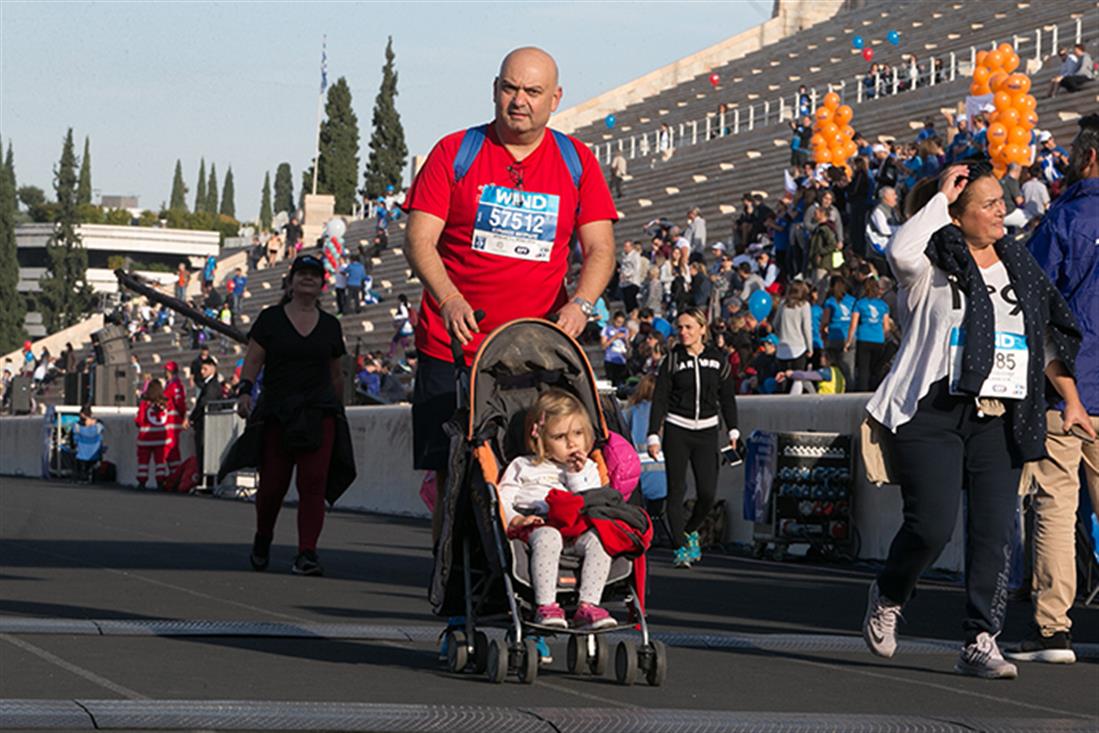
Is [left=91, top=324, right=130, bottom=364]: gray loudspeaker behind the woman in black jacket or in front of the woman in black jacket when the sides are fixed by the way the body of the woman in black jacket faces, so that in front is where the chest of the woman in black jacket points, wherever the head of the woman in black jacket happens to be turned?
behind

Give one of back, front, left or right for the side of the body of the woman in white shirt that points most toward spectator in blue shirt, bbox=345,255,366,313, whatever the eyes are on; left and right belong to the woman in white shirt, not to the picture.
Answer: back

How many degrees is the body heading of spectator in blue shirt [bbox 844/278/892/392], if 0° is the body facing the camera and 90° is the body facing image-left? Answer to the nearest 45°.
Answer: approximately 180°

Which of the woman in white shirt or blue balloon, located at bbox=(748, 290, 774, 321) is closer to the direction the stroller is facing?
the woman in white shirt

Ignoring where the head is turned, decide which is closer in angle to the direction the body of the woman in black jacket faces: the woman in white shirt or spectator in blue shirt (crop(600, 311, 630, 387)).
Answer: the woman in white shirt

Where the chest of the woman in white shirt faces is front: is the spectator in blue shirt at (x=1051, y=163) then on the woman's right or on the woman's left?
on the woman's left

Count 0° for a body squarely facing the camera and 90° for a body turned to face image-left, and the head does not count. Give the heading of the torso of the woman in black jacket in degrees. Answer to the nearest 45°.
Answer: approximately 0°

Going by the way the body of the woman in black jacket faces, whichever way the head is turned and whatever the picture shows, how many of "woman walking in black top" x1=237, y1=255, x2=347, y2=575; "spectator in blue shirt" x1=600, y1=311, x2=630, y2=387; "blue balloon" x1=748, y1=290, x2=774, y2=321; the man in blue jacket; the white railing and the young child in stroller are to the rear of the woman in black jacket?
3
